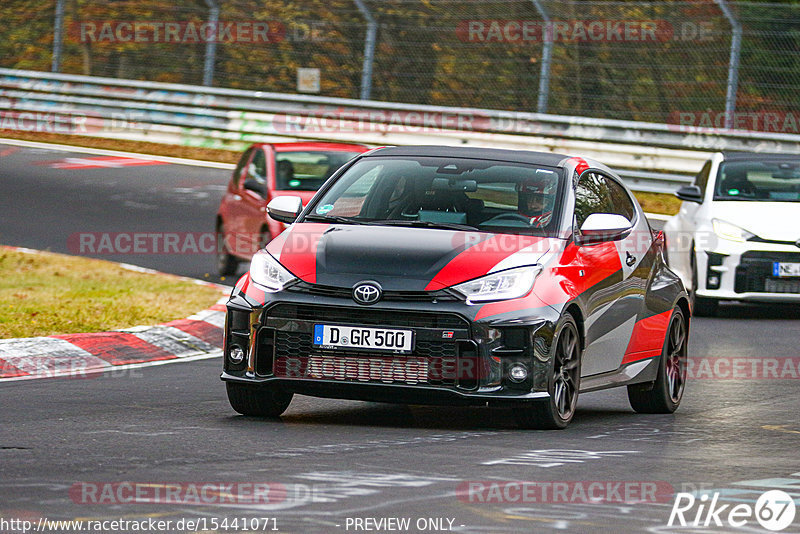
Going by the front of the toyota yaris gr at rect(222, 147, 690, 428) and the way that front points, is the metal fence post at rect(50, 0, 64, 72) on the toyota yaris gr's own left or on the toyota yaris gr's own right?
on the toyota yaris gr's own right

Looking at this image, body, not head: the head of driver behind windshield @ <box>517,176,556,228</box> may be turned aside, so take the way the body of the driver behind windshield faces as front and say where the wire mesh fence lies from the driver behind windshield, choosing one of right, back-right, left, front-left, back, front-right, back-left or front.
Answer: back-right

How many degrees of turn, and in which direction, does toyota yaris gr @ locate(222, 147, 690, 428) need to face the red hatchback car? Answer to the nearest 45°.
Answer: approximately 135° to its right

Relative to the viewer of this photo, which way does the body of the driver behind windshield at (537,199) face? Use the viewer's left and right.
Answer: facing the viewer and to the left of the viewer

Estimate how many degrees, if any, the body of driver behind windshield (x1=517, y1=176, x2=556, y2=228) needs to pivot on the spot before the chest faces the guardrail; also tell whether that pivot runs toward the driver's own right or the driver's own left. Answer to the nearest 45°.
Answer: approximately 135° to the driver's own right

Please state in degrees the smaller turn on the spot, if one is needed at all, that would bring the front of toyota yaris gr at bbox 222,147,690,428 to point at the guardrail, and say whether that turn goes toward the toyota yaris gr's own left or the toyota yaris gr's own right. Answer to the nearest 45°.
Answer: approximately 135° to the toyota yaris gr's own right
